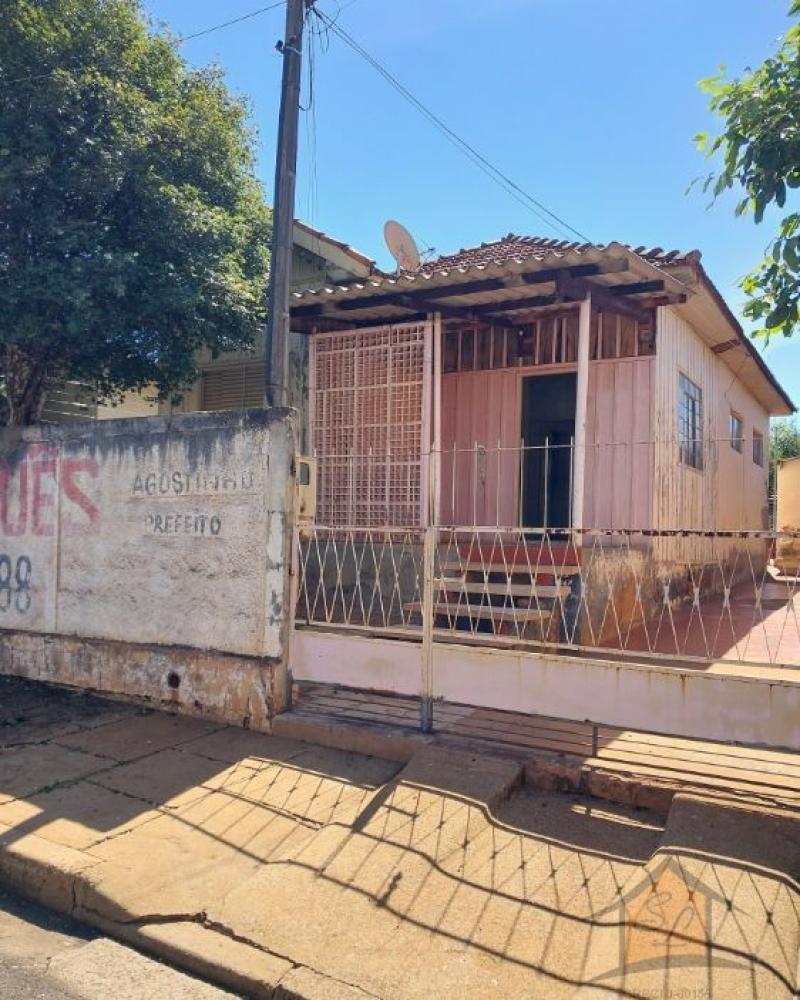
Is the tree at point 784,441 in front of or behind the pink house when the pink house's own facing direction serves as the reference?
behind

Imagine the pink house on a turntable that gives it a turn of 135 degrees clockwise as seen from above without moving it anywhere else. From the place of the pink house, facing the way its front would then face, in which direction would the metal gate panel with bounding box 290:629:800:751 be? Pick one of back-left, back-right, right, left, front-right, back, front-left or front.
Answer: back

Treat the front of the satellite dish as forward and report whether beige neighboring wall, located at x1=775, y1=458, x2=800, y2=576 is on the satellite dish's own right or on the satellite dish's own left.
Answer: on the satellite dish's own left

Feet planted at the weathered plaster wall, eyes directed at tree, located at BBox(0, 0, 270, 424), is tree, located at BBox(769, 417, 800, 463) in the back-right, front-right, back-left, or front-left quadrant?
front-right

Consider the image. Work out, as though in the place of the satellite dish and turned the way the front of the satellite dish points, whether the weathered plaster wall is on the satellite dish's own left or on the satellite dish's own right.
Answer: on the satellite dish's own right

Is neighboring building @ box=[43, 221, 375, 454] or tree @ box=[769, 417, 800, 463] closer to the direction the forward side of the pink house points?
the neighboring building

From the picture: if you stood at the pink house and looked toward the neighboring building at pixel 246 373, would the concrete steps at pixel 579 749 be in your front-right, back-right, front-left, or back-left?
back-left

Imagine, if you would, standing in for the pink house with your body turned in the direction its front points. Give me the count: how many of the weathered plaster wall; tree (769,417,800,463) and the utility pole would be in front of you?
2

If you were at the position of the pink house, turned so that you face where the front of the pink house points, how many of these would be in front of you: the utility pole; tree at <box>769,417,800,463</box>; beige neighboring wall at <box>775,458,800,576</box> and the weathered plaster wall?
2
